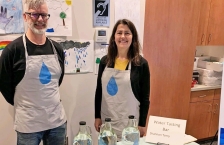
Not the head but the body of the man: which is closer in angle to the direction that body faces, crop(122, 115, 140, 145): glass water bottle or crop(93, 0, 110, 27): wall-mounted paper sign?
the glass water bottle

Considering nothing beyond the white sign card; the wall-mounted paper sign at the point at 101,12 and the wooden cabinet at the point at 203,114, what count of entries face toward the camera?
3

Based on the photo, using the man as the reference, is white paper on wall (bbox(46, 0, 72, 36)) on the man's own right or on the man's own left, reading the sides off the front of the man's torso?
on the man's own left

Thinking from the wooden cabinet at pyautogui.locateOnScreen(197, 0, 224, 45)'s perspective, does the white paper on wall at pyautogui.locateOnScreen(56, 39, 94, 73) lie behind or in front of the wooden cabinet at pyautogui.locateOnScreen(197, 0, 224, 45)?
in front

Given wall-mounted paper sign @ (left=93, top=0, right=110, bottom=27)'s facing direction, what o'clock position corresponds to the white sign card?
The white sign card is roughly at 11 o'clock from the wall-mounted paper sign.

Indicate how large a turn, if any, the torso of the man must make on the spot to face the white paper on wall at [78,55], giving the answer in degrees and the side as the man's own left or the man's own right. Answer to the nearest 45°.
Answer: approximately 90° to the man's own left

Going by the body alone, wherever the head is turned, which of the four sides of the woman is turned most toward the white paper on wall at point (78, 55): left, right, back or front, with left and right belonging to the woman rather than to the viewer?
right

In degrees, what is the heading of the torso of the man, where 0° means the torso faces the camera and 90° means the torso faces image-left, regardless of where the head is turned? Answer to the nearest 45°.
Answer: approximately 315°

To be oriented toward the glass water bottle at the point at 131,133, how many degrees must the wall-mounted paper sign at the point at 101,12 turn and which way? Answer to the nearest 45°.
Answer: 0° — it already faces it

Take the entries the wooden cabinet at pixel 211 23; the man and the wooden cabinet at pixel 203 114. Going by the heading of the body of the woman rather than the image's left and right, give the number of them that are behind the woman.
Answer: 2
